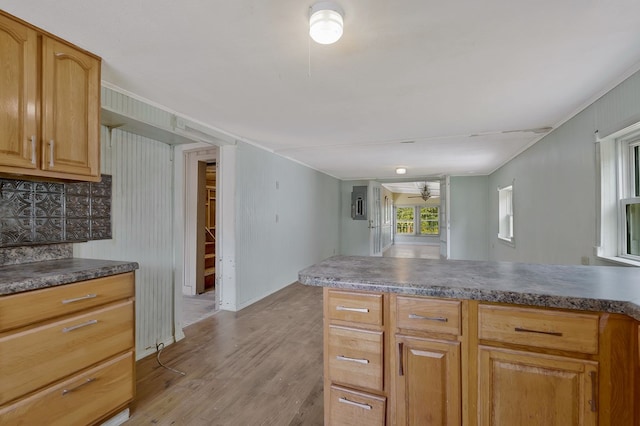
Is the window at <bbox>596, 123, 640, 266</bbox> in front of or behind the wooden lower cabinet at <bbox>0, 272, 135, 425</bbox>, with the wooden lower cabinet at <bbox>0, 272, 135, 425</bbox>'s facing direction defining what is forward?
in front

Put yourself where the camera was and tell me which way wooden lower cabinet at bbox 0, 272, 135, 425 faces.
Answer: facing the viewer and to the right of the viewer

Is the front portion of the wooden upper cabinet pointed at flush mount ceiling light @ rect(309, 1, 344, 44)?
yes

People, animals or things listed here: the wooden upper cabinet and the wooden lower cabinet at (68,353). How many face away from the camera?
0

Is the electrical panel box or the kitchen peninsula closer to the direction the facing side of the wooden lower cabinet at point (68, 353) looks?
the kitchen peninsula

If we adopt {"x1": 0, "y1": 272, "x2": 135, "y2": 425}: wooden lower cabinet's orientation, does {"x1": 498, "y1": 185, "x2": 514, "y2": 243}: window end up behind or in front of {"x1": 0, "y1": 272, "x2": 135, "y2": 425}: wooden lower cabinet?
in front

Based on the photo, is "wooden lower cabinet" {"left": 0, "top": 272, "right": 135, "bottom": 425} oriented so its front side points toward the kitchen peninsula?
yes

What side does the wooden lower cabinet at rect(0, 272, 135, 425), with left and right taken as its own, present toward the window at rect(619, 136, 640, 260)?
front
